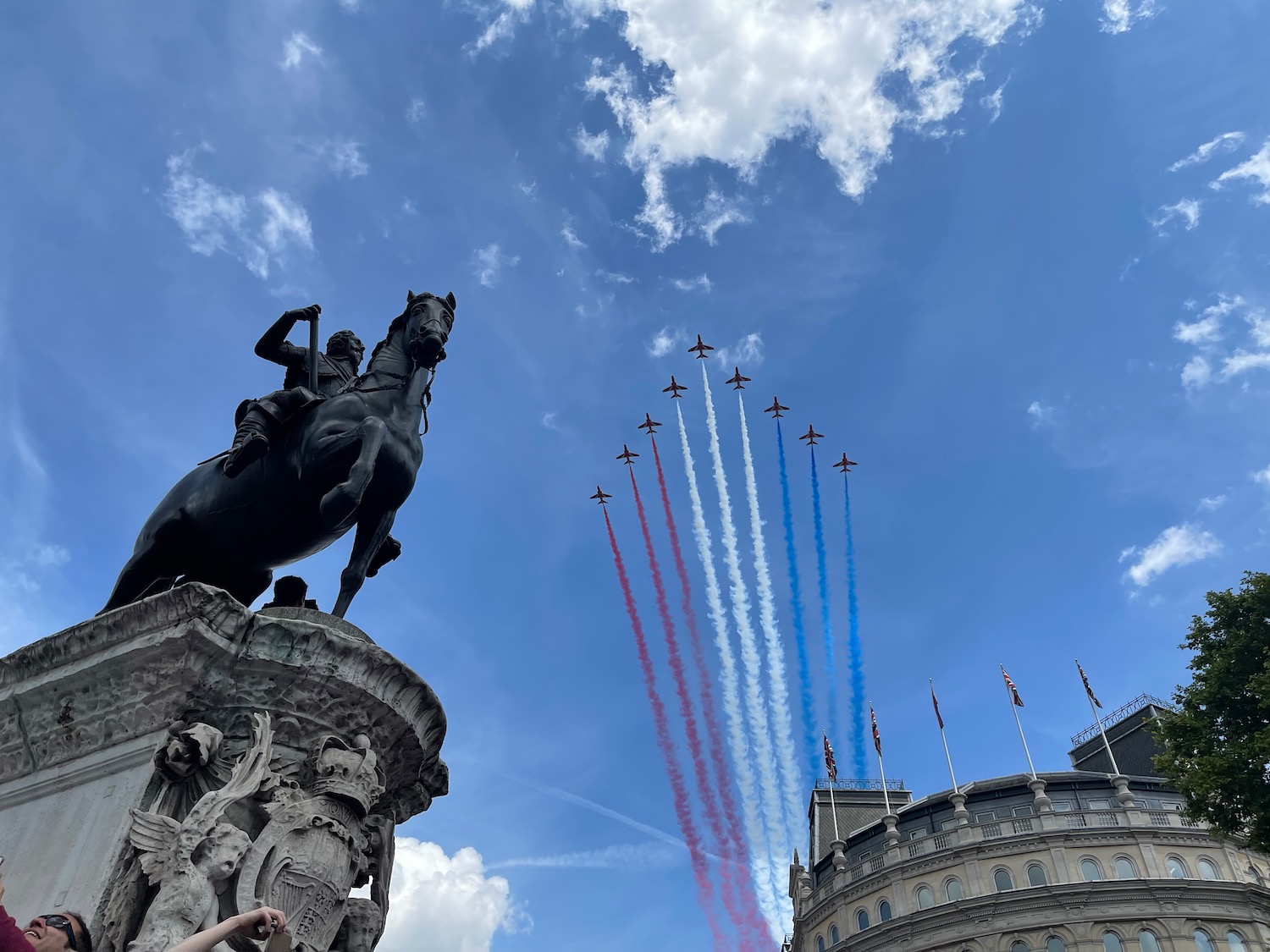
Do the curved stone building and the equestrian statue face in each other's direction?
no

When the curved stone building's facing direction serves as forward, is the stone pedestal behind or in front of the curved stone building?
in front

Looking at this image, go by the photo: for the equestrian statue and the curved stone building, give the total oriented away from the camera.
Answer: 0

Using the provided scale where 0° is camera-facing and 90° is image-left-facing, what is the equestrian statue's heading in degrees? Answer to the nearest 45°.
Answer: approximately 315°

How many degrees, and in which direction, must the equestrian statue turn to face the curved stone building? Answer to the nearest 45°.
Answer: approximately 90° to its left

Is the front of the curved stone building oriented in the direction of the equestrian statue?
yes

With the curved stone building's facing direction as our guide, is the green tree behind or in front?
in front

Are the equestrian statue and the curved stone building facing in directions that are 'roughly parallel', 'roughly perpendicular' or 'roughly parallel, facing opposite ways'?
roughly perpendicular

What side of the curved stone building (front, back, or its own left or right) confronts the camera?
front

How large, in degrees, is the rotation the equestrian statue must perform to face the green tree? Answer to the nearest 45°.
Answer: approximately 45° to its left
